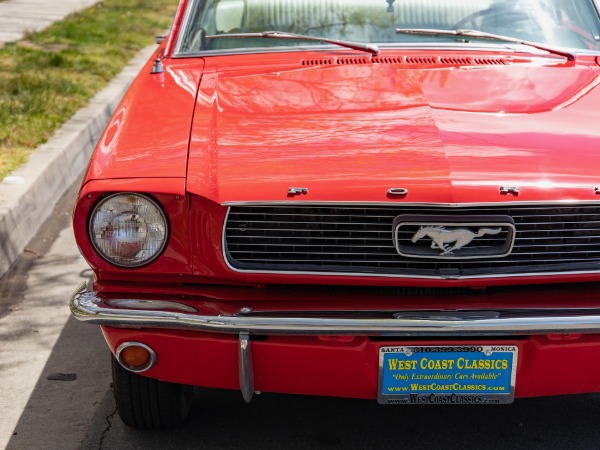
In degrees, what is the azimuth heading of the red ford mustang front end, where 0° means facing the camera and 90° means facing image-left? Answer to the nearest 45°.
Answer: approximately 0°
